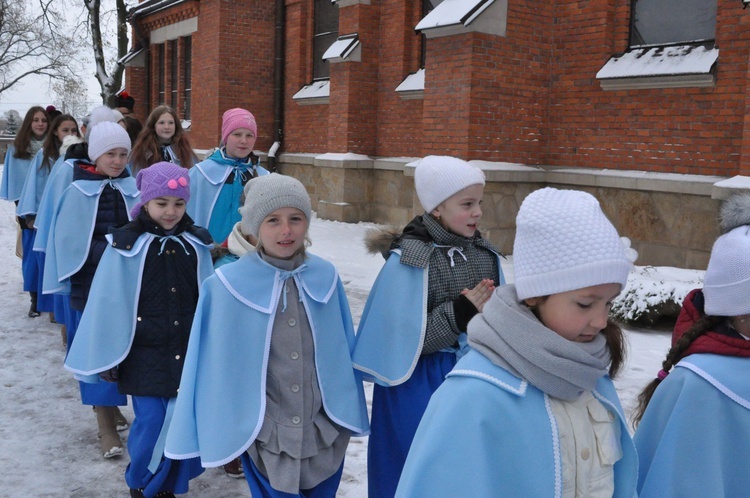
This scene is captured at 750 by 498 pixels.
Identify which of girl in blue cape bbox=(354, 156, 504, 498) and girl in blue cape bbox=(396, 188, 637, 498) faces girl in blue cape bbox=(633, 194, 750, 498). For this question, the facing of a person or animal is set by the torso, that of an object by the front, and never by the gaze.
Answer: girl in blue cape bbox=(354, 156, 504, 498)

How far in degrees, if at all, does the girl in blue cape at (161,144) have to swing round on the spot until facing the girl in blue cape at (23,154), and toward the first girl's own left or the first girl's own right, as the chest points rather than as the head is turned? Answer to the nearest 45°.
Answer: approximately 135° to the first girl's own right

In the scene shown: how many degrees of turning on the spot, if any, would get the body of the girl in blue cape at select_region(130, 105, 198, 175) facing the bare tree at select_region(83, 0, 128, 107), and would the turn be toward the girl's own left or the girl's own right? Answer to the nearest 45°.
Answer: approximately 180°

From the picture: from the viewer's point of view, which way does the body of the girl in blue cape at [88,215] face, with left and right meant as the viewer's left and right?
facing the viewer and to the right of the viewer

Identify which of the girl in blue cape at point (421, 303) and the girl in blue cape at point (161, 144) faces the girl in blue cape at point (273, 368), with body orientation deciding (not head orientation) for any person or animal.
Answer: the girl in blue cape at point (161, 144)

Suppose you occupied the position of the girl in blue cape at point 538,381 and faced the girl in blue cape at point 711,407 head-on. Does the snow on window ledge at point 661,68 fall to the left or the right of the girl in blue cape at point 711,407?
left

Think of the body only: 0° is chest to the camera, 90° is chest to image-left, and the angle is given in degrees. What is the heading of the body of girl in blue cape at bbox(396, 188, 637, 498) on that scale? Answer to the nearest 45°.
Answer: approximately 315°

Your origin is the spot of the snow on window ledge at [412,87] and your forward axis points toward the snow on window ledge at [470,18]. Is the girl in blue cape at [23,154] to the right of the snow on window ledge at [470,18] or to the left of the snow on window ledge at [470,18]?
right

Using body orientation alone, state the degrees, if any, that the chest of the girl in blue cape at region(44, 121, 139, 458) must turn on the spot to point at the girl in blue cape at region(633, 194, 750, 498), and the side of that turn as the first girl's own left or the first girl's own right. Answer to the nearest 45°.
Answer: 0° — they already face them

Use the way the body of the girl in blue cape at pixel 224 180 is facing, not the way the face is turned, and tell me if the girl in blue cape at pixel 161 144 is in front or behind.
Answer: behind

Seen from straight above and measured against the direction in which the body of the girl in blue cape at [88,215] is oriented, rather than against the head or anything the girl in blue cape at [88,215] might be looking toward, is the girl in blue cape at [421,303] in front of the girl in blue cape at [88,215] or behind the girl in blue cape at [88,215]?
in front

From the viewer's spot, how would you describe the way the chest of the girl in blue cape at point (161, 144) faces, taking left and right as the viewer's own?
facing the viewer

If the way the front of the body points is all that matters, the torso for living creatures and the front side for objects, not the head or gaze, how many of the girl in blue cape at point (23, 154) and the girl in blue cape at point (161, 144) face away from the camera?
0
